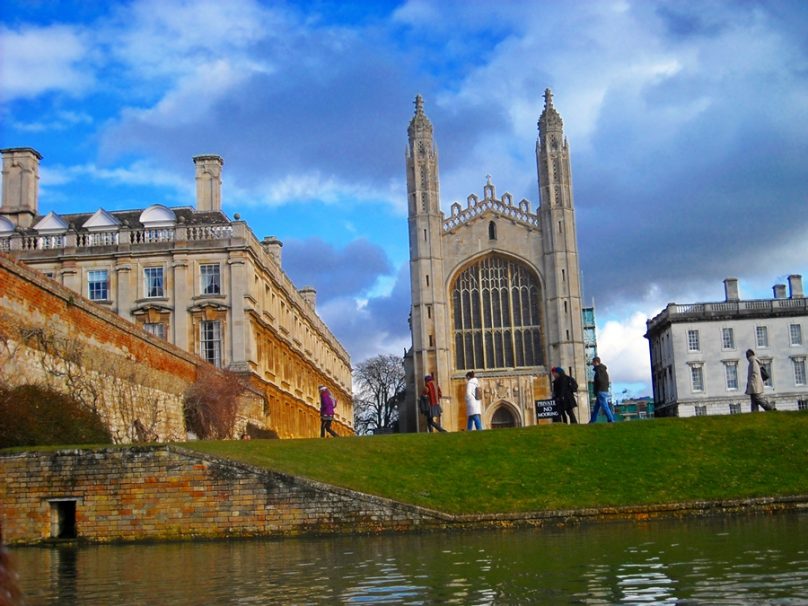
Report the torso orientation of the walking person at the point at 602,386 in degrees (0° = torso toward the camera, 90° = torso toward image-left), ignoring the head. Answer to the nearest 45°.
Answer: approximately 90°

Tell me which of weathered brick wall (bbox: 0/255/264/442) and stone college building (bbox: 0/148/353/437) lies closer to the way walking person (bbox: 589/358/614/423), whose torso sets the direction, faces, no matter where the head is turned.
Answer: the weathered brick wall

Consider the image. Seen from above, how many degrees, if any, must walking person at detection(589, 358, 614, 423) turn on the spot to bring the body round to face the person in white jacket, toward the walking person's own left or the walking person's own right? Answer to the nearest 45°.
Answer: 0° — they already face them

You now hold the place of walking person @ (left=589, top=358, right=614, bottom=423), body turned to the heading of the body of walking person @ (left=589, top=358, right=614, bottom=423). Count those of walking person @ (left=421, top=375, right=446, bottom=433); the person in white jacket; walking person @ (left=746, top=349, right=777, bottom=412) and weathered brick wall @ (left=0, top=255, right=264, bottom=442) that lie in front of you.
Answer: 3

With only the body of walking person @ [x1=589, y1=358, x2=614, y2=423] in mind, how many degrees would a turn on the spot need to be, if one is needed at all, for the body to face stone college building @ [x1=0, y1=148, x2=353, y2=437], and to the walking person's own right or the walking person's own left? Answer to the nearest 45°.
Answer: approximately 45° to the walking person's own right
